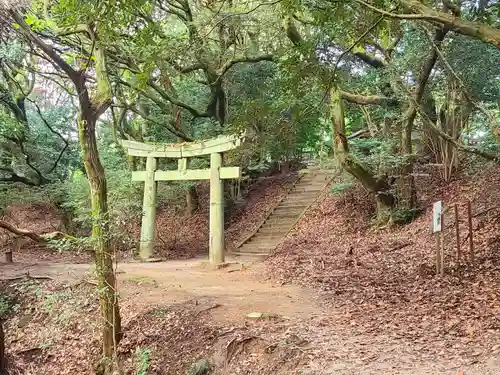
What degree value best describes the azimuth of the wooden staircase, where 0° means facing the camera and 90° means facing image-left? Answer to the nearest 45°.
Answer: approximately 45°

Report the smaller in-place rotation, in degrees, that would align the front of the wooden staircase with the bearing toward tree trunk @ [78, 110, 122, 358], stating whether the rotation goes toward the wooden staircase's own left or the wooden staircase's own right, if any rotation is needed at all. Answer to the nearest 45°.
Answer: approximately 45° to the wooden staircase's own left

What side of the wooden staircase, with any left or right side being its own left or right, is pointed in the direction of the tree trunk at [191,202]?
right

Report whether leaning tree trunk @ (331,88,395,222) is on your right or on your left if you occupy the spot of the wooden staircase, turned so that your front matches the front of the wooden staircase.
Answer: on your left
